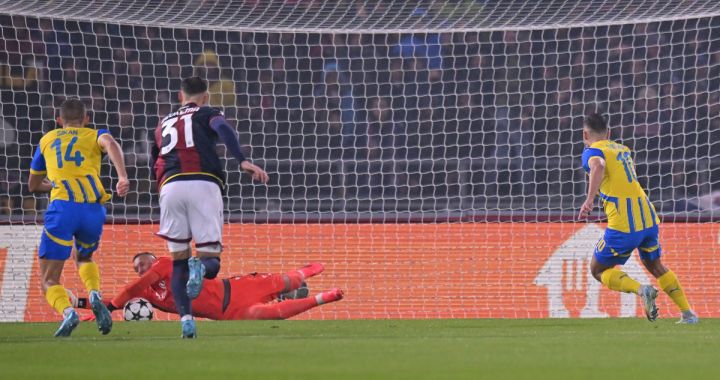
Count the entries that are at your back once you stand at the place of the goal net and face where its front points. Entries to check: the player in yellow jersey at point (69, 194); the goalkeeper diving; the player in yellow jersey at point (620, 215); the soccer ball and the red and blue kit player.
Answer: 0

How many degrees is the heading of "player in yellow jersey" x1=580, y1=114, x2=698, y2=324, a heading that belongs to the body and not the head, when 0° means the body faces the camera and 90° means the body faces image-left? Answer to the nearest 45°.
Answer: approximately 135°

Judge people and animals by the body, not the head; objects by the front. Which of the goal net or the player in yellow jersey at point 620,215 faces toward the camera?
the goal net

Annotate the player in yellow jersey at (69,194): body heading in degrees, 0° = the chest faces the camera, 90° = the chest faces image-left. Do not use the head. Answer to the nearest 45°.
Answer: approximately 180°

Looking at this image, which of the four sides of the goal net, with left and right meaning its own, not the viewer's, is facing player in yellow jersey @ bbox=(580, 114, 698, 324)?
front

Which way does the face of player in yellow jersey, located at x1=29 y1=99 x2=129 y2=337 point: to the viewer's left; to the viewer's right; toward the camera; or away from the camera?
away from the camera

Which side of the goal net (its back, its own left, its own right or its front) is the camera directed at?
front

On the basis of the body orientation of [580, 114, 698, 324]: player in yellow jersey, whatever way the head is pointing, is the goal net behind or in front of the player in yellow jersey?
in front

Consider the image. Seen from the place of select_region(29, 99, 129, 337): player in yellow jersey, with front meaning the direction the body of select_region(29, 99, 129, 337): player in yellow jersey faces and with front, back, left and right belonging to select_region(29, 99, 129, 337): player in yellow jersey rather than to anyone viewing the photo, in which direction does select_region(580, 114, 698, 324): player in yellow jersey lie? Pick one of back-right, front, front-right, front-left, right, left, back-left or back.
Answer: right

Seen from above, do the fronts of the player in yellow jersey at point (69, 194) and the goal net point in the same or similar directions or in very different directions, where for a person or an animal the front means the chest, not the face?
very different directions

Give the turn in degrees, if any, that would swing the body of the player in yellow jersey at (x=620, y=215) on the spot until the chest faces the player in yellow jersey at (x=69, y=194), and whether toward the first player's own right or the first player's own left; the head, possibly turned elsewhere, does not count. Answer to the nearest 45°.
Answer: approximately 90° to the first player's own left

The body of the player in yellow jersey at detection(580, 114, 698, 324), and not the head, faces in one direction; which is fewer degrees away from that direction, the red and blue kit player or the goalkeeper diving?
the goalkeeper diving

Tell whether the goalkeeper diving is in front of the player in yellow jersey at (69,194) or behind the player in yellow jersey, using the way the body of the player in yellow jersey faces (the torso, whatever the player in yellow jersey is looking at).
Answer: in front

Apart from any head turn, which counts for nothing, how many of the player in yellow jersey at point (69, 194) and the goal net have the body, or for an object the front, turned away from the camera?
1

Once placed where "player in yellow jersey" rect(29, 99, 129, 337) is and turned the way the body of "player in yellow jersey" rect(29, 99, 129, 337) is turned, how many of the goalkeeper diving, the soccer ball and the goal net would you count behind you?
0

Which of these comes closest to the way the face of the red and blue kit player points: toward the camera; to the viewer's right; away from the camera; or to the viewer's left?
away from the camera

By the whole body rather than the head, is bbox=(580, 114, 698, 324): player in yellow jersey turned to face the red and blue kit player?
no

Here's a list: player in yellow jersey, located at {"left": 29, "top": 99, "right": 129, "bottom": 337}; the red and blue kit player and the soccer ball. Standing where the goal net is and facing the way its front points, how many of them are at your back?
0

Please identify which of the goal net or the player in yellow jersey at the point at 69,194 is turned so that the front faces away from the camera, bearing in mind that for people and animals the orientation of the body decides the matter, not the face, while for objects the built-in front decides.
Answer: the player in yellow jersey
